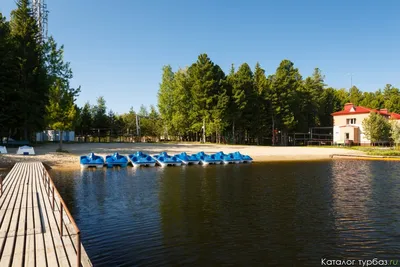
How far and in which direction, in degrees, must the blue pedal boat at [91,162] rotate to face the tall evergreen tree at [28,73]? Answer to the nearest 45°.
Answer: approximately 135° to its right

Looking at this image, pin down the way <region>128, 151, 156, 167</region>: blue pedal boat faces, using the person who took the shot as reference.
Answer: facing the viewer and to the right of the viewer

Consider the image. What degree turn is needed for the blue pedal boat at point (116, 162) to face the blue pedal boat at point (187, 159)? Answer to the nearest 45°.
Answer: approximately 90° to its left

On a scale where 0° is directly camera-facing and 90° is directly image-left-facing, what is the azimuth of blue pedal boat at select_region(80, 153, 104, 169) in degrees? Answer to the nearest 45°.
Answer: approximately 0°

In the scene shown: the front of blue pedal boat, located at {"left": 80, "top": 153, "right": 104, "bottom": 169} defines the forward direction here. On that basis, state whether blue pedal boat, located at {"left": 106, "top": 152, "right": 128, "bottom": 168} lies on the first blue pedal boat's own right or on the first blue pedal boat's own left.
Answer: on the first blue pedal boat's own left

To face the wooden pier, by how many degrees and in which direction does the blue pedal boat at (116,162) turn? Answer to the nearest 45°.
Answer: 0° — it already faces it

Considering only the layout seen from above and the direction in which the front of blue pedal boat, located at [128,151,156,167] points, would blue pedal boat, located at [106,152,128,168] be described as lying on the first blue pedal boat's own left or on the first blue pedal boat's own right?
on the first blue pedal boat's own right

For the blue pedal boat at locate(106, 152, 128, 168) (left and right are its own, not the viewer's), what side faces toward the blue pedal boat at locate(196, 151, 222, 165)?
left

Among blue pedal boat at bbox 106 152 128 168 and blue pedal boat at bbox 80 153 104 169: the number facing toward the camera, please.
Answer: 2
